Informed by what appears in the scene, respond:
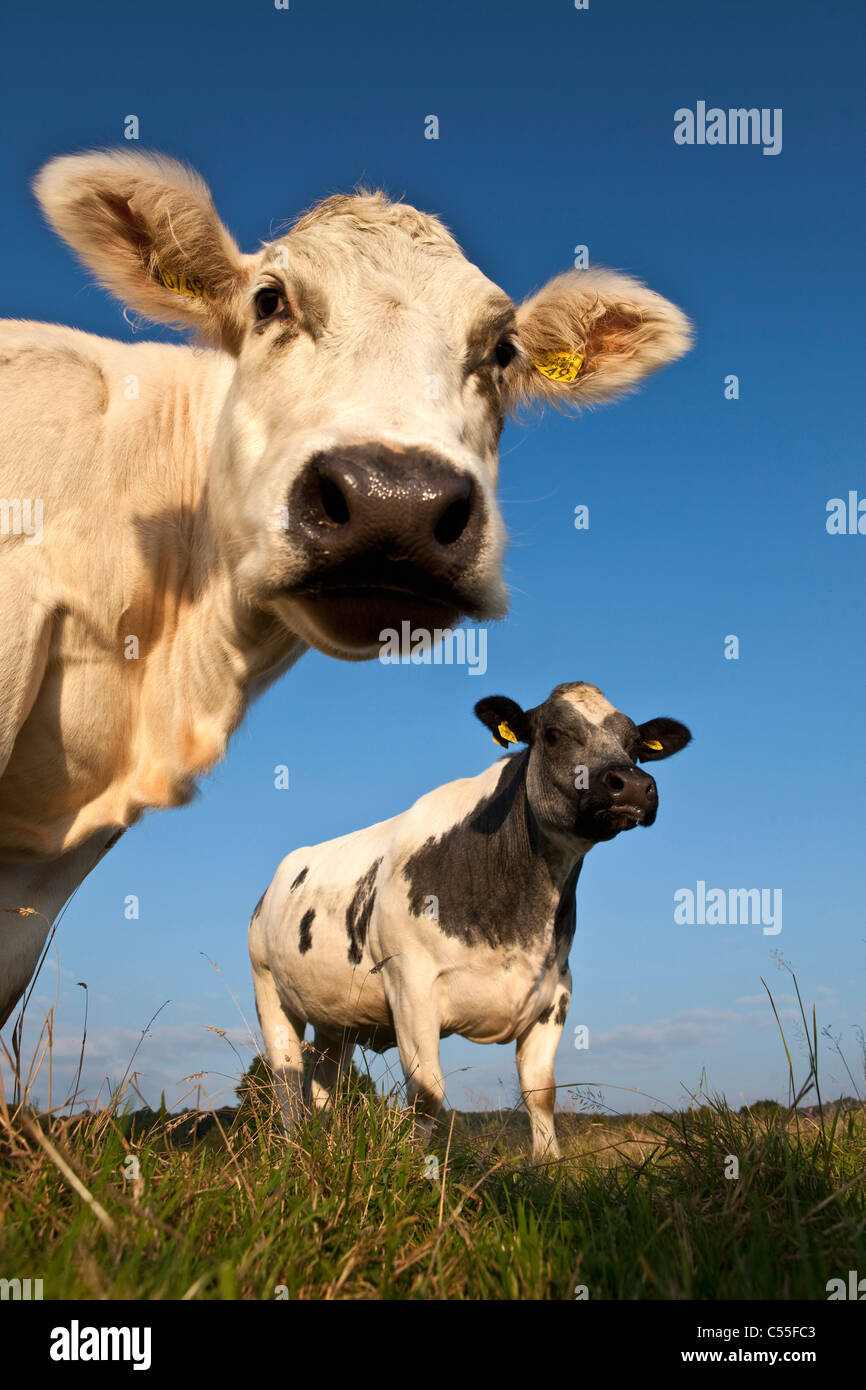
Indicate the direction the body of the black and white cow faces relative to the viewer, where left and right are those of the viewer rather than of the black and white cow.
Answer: facing the viewer and to the right of the viewer
